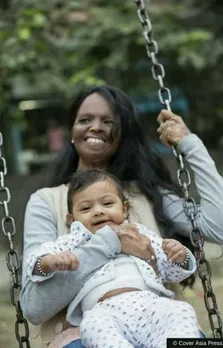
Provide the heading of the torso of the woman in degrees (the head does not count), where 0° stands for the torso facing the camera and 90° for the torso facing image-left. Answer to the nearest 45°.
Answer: approximately 0°

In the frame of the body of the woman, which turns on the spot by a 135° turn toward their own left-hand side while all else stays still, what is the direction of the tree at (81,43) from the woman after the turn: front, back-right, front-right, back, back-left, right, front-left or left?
front-left

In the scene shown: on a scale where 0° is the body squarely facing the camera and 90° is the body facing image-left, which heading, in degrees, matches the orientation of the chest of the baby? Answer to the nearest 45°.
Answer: approximately 0°

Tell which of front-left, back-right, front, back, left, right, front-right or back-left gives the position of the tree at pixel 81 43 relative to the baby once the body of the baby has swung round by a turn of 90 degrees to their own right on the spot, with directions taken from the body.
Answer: right
